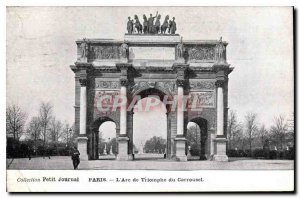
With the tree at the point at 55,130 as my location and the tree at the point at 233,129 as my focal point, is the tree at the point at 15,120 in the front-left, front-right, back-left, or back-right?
back-right
